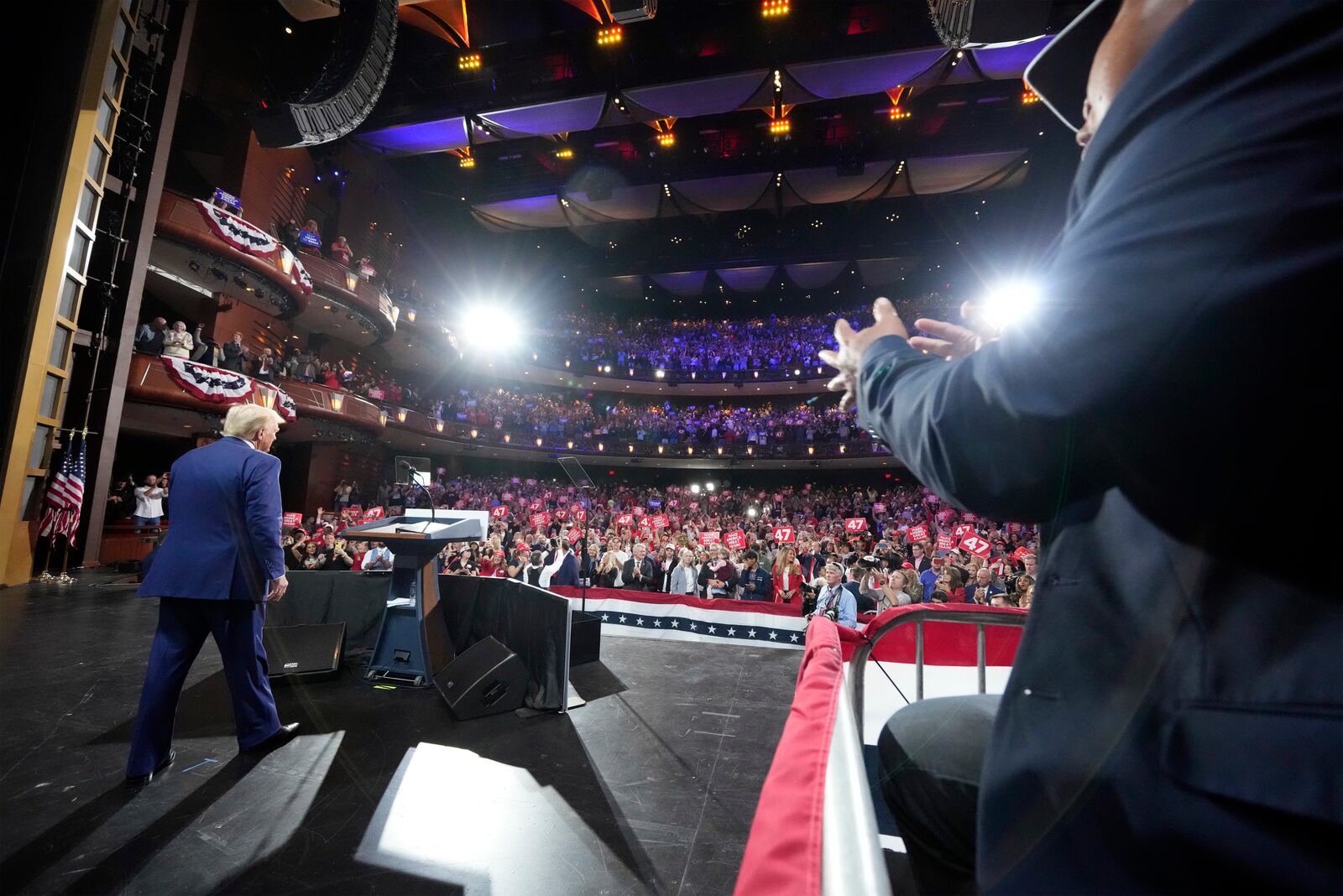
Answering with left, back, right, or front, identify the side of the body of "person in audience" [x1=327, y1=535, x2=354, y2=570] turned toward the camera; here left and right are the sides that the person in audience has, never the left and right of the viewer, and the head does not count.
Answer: front

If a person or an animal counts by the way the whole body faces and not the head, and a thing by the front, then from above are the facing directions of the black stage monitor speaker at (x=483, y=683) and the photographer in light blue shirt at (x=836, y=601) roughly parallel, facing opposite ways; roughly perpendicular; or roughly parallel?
roughly parallel

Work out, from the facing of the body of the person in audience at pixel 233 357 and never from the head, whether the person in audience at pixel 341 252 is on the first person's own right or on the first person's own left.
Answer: on the first person's own left

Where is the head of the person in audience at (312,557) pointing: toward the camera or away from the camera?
toward the camera

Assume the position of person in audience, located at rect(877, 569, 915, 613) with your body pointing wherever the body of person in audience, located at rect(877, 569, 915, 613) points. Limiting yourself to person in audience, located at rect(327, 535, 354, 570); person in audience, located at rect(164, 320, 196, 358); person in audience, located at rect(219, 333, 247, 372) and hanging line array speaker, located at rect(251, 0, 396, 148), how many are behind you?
0

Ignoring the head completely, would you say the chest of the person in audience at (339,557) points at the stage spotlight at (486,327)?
no

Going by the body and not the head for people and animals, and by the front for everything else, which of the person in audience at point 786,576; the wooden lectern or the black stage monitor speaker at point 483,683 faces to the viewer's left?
the black stage monitor speaker

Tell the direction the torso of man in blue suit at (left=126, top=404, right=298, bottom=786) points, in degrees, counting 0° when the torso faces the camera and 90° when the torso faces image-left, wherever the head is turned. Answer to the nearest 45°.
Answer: approximately 225°

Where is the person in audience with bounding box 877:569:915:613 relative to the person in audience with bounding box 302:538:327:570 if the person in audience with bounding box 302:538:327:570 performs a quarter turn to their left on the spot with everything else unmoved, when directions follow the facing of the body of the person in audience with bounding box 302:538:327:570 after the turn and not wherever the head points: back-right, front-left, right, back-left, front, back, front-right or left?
front-right

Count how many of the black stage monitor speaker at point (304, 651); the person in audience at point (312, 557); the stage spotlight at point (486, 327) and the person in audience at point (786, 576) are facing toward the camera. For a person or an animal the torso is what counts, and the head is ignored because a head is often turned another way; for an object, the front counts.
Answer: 4

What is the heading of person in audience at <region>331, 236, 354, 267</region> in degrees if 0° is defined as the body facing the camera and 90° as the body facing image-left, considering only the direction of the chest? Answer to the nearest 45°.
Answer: approximately 315°

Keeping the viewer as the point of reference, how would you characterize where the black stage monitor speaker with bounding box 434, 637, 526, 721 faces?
facing to the left of the viewer

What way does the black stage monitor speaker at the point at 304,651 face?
toward the camera

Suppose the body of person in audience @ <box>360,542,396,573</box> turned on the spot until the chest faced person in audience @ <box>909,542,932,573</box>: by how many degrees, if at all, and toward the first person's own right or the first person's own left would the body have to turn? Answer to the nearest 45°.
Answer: approximately 90° to the first person's own left

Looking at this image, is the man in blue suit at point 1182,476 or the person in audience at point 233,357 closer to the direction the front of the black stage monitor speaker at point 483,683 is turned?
the person in audience

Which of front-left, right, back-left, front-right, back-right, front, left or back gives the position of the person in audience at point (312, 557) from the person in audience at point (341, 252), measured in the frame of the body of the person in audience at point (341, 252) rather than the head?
front-right

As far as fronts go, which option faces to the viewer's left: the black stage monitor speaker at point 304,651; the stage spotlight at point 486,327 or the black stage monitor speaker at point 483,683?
the black stage monitor speaker at point 483,683

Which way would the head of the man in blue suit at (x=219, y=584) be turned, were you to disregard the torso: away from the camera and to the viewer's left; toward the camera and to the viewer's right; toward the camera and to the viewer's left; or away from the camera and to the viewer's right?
away from the camera and to the viewer's right

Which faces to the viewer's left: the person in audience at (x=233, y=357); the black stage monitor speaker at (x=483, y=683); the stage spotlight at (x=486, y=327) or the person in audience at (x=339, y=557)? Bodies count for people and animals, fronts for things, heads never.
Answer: the black stage monitor speaker

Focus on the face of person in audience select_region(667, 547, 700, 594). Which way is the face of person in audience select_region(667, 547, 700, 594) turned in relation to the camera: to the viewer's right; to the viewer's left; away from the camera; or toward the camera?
toward the camera

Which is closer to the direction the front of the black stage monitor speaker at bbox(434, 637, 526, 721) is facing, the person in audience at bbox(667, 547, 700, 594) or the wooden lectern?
the wooden lectern

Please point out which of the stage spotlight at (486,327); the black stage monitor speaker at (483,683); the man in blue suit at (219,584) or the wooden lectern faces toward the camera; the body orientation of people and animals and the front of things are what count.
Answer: the stage spotlight
